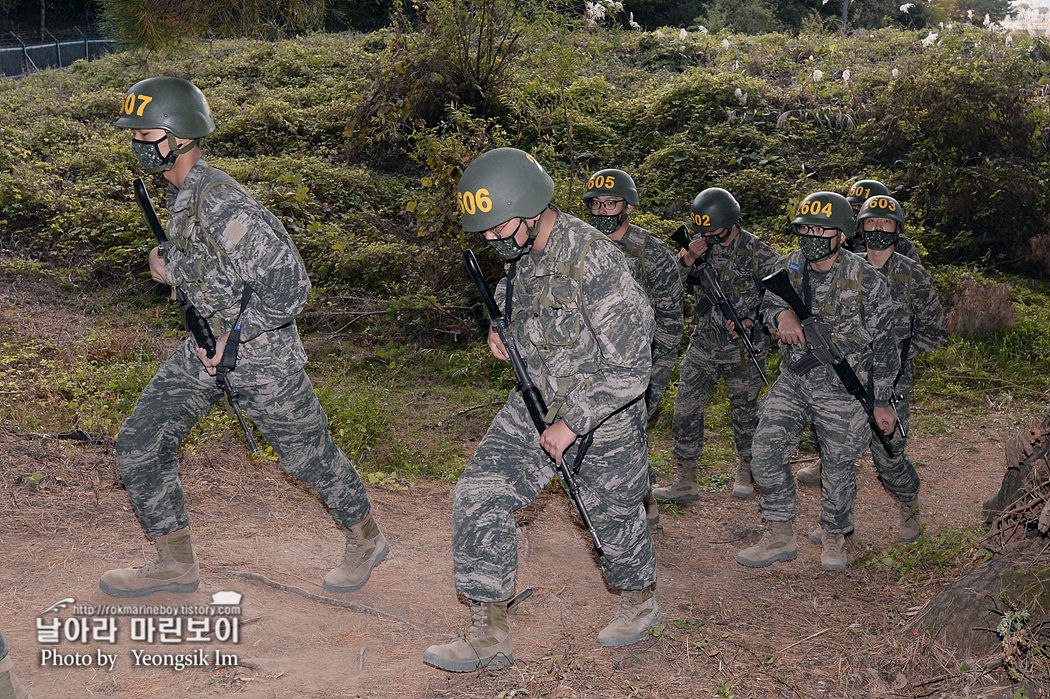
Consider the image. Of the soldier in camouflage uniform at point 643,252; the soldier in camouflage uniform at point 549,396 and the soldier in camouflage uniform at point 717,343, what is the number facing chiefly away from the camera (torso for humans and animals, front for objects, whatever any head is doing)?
0

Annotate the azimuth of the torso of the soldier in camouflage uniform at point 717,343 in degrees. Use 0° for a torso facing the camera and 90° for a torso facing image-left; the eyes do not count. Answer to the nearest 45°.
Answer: approximately 45°

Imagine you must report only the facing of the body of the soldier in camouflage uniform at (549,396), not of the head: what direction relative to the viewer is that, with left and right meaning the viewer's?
facing the viewer and to the left of the viewer

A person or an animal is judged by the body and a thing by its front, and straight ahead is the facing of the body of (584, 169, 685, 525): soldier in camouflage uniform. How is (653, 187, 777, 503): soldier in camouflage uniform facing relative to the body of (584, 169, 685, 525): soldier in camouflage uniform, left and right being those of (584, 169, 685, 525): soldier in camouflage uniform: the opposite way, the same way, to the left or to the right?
the same way

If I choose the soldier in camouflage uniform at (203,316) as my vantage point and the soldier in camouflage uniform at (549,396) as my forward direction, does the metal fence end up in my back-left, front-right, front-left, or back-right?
back-left

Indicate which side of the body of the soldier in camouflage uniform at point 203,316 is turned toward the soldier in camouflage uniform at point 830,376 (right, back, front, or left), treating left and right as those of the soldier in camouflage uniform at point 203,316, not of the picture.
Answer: back

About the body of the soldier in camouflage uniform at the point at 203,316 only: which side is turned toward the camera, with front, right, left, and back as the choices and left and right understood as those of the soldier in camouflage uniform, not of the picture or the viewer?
left

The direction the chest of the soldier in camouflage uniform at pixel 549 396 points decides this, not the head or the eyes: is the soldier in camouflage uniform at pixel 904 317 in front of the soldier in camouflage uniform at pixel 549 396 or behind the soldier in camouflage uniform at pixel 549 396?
behind

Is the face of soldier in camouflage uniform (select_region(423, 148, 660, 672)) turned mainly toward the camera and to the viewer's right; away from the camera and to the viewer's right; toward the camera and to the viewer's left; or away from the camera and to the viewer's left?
toward the camera and to the viewer's left

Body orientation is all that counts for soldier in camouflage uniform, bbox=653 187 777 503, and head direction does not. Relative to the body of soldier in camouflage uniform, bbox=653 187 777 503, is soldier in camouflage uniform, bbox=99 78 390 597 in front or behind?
in front

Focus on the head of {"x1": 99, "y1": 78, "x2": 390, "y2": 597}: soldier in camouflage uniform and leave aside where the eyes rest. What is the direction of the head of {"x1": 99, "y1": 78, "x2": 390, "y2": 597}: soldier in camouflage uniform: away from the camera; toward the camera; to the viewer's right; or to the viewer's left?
to the viewer's left

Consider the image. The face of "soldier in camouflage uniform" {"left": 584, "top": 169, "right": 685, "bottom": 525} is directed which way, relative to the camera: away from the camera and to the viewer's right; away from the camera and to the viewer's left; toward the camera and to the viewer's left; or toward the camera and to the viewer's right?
toward the camera and to the viewer's left

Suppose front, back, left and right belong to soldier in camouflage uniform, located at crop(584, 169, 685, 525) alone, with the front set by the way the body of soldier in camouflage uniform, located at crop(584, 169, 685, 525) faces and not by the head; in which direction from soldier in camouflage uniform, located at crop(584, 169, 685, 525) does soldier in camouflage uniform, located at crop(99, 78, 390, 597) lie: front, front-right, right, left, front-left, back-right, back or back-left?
front

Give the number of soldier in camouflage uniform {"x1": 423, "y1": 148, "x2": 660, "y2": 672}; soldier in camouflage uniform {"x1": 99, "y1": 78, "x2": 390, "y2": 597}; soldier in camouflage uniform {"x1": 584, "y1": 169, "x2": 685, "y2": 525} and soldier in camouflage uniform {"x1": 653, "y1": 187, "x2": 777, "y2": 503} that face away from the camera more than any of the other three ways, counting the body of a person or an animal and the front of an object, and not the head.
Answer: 0
